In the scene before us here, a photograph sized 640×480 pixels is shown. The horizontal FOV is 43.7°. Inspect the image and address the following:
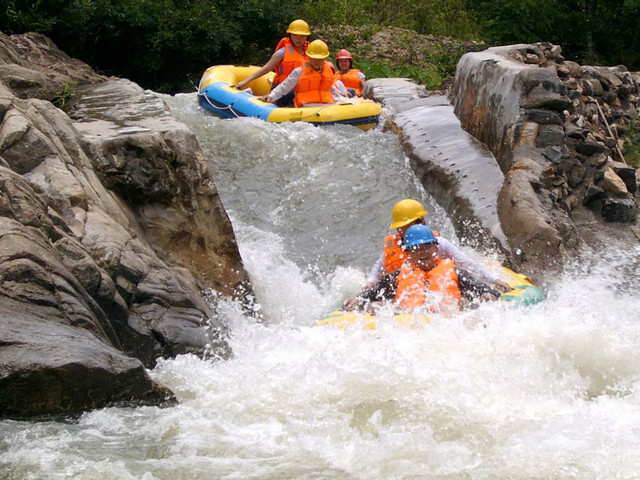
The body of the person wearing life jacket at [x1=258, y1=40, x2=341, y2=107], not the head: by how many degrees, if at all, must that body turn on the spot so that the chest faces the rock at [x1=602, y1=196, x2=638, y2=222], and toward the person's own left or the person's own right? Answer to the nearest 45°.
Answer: approximately 45° to the person's own left

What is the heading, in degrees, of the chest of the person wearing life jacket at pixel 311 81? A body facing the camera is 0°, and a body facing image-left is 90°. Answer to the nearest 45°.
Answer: approximately 0°

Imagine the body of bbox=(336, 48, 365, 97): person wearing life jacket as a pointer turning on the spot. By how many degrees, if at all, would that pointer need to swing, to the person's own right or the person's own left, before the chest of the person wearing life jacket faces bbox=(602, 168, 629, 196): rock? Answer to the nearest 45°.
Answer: approximately 45° to the person's own left

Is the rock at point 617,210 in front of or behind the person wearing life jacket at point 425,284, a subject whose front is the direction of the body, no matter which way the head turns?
behind

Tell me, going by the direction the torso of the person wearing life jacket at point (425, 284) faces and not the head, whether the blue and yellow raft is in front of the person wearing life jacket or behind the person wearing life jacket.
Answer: behind

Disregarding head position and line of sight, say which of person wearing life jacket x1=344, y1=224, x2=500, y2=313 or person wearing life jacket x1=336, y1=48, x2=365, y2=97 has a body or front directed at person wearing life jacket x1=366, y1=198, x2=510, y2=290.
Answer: person wearing life jacket x1=336, y1=48, x2=365, y2=97

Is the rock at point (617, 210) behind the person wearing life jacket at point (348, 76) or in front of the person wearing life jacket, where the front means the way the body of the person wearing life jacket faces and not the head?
in front

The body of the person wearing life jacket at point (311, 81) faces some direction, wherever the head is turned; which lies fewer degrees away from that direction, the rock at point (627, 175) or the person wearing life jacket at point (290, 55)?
the rock

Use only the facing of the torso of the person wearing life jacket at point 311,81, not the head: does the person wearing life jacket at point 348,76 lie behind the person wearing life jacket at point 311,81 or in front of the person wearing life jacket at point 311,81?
behind

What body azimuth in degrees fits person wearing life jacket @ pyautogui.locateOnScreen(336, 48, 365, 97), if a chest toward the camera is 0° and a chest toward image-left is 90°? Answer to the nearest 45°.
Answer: approximately 0°

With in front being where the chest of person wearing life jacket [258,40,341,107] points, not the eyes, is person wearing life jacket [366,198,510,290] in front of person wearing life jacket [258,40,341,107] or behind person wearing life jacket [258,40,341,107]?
in front
